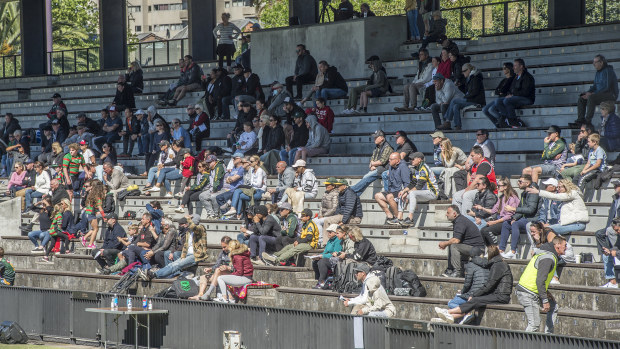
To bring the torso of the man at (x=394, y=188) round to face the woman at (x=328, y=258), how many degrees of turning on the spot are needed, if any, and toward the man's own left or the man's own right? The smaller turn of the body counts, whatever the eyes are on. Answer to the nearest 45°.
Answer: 0° — they already face them

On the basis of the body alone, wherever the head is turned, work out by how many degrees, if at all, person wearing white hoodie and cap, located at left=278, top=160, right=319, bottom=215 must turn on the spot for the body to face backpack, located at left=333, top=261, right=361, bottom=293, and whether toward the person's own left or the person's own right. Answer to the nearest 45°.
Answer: approximately 45° to the person's own left

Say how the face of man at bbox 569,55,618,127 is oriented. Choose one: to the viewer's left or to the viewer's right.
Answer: to the viewer's left

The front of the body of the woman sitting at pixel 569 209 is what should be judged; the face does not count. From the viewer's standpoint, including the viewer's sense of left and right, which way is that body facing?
facing to the left of the viewer
